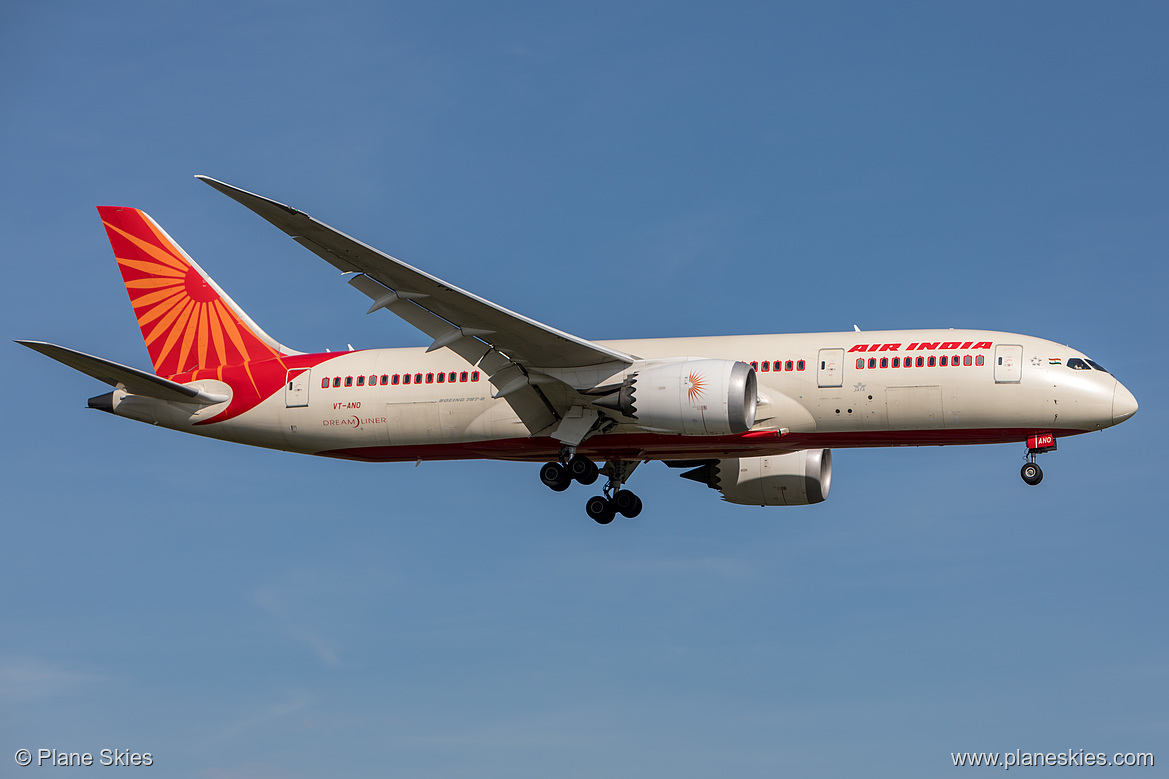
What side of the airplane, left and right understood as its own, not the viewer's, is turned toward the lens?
right
